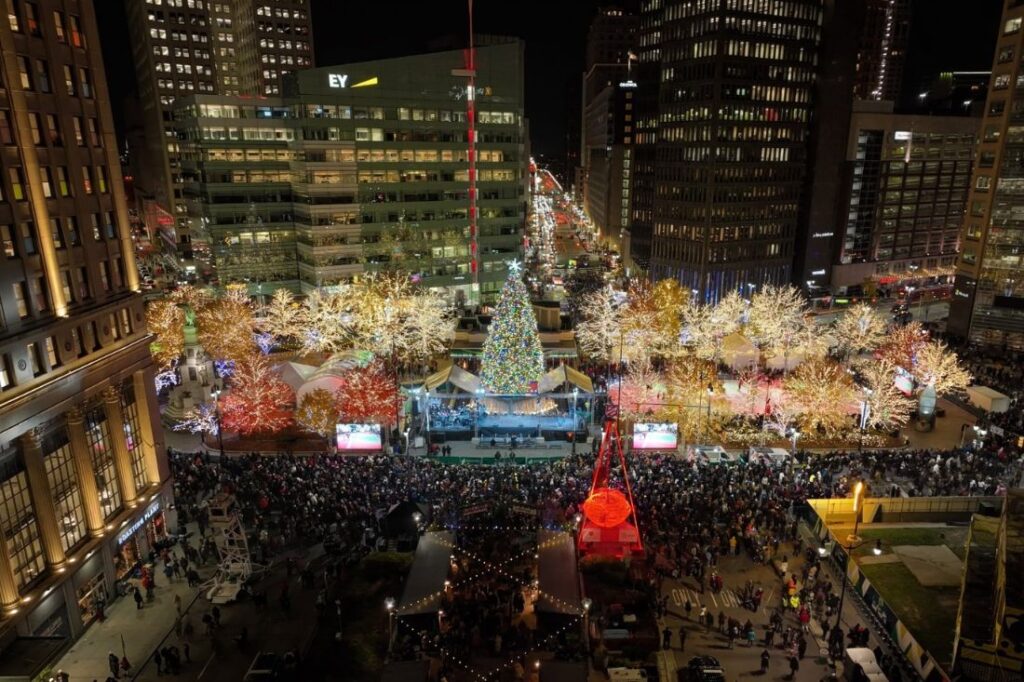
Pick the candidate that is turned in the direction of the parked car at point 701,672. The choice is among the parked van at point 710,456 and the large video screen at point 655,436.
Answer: the large video screen

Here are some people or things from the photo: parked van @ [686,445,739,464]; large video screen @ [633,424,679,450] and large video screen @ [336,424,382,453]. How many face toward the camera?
2

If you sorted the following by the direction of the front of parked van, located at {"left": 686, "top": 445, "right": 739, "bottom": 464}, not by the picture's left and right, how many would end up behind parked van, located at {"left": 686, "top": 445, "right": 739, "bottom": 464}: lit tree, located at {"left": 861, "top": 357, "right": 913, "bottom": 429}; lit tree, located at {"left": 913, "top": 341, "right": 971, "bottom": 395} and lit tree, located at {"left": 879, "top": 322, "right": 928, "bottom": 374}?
0

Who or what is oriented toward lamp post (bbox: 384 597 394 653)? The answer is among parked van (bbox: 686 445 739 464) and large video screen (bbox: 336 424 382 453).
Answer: the large video screen

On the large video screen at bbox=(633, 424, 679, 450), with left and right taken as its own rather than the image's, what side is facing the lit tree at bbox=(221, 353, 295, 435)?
right

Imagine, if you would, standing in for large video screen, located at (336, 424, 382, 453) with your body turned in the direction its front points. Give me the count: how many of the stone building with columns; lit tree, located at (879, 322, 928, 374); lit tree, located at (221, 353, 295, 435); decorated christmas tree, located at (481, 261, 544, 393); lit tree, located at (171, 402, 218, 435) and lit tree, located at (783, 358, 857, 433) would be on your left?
3

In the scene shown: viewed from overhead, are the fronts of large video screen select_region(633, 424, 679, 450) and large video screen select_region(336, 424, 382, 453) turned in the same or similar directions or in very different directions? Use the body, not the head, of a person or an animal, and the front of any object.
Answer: same or similar directions

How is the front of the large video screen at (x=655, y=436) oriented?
toward the camera

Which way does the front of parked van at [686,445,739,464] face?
to the viewer's right

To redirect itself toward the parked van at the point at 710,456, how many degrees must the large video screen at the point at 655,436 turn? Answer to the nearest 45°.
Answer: approximately 90° to its left

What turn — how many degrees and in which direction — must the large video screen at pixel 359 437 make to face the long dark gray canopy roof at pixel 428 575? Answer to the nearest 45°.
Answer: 0° — it already faces it

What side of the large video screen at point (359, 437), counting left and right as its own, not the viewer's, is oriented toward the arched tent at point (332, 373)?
back

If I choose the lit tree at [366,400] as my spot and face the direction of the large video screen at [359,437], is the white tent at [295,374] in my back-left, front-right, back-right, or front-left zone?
back-right

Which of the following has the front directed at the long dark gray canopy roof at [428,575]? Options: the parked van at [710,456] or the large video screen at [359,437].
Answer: the large video screen

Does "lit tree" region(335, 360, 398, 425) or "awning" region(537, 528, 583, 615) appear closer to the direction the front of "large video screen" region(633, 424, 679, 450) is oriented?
the awning

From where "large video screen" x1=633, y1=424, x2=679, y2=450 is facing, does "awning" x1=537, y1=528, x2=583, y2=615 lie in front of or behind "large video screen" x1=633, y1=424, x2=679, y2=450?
in front
